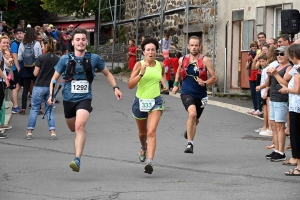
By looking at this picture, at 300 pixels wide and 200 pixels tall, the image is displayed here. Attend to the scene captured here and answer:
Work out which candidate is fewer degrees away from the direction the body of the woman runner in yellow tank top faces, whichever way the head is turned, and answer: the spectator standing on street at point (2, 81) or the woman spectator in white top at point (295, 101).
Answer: the woman spectator in white top

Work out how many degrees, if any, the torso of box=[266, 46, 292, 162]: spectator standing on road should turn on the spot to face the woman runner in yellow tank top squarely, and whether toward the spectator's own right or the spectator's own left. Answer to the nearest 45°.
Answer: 0° — they already face them

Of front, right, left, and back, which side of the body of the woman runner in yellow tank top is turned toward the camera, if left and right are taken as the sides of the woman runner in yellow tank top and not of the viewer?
front

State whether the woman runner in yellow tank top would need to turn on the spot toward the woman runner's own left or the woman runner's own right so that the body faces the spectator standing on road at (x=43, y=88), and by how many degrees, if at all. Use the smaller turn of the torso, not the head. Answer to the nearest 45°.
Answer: approximately 135° to the woman runner's own right

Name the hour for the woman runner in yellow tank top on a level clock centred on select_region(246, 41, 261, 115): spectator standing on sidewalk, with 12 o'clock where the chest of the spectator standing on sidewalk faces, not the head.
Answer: The woman runner in yellow tank top is roughly at 11 o'clock from the spectator standing on sidewalk.

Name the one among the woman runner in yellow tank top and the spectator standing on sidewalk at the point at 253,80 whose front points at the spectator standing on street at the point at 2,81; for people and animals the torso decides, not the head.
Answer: the spectator standing on sidewalk at the point at 253,80

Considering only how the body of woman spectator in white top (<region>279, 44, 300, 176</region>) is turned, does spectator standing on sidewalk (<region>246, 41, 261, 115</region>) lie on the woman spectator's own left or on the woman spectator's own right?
on the woman spectator's own right

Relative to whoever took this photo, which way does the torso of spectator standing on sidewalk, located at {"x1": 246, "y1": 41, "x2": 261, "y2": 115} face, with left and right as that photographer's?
facing the viewer and to the left of the viewer

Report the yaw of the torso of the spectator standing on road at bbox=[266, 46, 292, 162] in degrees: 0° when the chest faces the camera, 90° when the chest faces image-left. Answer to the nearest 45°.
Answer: approximately 45°

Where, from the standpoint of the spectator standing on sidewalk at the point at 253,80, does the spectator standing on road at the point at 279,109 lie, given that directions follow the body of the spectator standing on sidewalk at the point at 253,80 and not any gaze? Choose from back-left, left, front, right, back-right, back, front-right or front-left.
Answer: front-left

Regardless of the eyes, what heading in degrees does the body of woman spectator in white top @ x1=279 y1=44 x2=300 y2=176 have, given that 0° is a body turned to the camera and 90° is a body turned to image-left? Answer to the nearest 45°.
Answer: approximately 90°

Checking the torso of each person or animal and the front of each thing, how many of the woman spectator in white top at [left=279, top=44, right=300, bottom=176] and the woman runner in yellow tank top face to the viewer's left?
1
